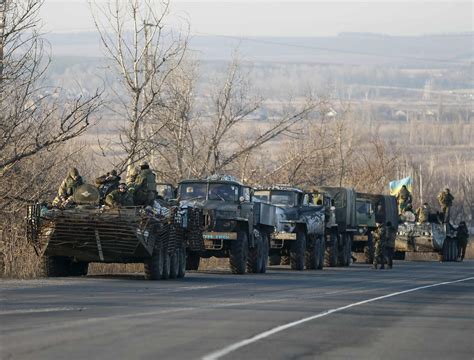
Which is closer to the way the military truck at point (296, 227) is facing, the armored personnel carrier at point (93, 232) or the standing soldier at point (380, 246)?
the armored personnel carrier

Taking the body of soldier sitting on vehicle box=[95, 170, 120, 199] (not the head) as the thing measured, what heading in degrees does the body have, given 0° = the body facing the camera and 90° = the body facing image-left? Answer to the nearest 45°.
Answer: approximately 45°

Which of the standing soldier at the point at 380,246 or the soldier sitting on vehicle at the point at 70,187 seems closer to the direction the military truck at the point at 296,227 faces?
the soldier sitting on vehicle

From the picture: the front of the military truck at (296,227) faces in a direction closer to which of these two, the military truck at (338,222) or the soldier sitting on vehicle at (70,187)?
the soldier sitting on vehicle

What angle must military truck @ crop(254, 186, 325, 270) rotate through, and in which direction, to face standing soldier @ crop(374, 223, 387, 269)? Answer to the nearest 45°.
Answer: approximately 135° to its left

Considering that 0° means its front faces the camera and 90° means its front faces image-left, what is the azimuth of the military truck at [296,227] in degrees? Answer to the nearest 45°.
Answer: approximately 0°

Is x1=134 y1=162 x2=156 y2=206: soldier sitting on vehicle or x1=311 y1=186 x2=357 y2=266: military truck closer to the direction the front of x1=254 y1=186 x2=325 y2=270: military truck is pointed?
the soldier sitting on vehicle
